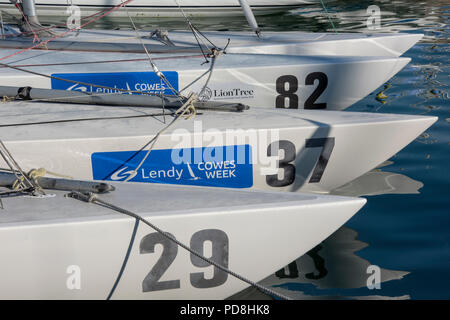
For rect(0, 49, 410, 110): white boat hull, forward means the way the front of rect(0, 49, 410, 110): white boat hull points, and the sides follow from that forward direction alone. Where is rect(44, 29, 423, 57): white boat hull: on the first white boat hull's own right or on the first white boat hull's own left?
on the first white boat hull's own left

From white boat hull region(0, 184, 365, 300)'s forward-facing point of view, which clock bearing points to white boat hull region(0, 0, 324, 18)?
white boat hull region(0, 0, 324, 18) is roughly at 9 o'clock from white boat hull region(0, 184, 365, 300).

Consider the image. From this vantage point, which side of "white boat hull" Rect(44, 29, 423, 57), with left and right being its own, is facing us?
right

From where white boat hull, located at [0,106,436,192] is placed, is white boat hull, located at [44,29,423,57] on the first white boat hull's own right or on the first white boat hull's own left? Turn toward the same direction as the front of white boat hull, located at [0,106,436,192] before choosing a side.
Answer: on the first white boat hull's own left

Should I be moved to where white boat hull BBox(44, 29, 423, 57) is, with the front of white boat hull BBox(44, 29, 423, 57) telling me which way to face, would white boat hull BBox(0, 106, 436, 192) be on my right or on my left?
on my right

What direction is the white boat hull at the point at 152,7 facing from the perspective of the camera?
to the viewer's right

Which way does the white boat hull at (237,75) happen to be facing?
to the viewer's right

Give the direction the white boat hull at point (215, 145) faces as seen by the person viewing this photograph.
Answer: facing to the right of the viewer

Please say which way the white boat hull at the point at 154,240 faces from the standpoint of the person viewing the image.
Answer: facing to the right of the viewer

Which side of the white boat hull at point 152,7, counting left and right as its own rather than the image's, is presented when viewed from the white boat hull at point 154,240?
right

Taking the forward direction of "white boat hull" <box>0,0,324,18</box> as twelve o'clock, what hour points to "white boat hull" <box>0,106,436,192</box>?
"white boat hull" <box>0,106,436,192</box> is roughly at 3 o'clock from "white boat hull" <box>0,0,324,18</box>.

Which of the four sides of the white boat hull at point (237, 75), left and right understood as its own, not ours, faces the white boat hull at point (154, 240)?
right

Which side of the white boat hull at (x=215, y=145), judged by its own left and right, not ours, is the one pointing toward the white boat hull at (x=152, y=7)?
left

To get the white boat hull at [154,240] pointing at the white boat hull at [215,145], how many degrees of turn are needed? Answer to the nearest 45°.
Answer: approximately 90° to its left
